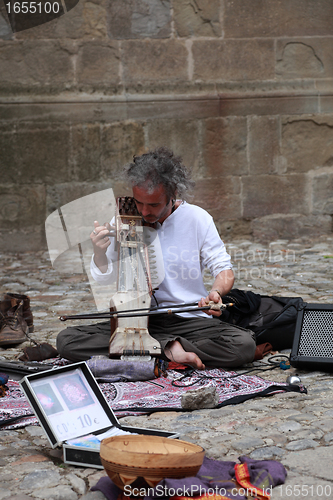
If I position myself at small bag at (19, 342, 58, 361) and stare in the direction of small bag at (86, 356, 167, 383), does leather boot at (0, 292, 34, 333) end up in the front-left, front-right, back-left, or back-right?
back-left

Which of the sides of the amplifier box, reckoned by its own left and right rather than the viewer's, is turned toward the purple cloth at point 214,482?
front

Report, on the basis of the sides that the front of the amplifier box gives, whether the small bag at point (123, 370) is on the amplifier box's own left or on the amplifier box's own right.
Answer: on the amplifier box's own right

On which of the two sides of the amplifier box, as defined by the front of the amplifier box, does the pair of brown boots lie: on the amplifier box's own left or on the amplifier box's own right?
on the amplifier box's own right

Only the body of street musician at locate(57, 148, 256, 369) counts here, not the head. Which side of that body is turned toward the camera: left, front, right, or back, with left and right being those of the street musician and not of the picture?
front

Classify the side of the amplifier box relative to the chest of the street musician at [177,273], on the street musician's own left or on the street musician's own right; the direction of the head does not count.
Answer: on the street musician's own left

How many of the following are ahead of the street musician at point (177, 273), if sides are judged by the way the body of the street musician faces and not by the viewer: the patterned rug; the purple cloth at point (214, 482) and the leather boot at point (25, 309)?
2

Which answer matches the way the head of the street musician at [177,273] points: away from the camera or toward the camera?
toward the camera

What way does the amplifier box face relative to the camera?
toward the camera

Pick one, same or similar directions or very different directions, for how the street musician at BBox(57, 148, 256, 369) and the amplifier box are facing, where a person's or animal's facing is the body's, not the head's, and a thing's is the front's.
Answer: same or similar directions

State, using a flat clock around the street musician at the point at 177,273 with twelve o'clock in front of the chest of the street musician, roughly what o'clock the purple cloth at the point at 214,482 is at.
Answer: The purple cloth is roughly at 12 o'clock from the street musician.

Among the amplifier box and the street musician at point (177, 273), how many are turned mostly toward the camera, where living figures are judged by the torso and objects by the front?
2

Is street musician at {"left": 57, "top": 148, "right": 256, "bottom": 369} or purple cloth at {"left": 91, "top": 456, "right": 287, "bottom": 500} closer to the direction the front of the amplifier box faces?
the purple cloth

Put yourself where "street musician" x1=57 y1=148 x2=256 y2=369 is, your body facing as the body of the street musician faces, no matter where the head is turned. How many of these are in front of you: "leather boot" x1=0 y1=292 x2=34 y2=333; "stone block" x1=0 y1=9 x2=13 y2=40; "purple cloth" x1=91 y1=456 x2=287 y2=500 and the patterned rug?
2
